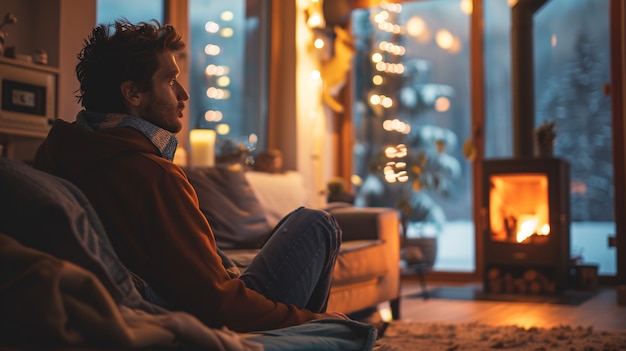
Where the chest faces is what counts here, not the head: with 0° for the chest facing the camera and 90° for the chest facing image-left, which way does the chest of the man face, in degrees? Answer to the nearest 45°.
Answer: approximately 270°

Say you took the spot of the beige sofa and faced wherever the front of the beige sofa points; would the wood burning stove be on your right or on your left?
on your left

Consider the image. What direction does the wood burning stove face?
toward the camera

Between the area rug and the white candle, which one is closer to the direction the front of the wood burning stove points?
the area rug

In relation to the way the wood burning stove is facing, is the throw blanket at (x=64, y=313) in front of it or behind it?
in front

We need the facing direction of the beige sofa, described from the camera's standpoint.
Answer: facing the viewer and to the right of the viewer

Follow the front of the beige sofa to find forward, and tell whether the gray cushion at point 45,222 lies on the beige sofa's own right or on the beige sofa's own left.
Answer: on the beige sofa's own right

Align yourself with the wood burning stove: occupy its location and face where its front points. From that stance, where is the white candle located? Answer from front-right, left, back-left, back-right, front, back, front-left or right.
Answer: front-right

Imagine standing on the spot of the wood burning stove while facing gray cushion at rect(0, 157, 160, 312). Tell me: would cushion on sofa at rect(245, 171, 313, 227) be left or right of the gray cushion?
right

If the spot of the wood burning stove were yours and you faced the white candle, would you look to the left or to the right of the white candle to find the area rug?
left

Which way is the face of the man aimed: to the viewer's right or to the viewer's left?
to the viewer's right

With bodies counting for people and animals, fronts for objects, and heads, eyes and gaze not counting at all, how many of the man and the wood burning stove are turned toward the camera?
1
